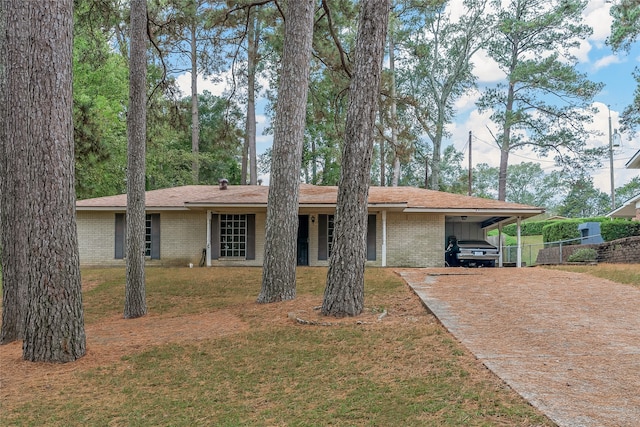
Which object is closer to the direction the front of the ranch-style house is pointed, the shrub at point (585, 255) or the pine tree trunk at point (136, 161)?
the pine tree trunk

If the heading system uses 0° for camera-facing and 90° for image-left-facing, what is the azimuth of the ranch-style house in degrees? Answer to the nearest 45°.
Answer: approximately 0°

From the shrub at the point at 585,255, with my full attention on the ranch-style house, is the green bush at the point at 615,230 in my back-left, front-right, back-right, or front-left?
back-right

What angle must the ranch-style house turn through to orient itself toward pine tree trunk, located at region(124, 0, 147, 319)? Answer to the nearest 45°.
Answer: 0° — it already faces it

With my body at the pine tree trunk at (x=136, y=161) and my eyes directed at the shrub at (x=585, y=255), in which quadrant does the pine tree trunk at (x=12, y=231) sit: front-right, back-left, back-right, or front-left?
back-right

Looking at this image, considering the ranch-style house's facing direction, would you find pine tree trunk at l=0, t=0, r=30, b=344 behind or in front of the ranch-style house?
in front

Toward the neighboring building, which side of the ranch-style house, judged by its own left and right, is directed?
left

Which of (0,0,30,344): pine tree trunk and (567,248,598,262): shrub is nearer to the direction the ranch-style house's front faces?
the pine tree trunk

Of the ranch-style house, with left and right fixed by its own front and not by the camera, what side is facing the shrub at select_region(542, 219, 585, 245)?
left
